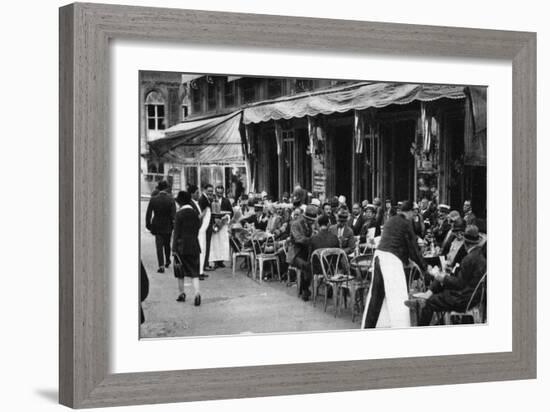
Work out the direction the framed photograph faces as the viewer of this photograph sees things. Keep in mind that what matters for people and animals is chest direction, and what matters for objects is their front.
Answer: facing the viewer and to the right of the viewer
